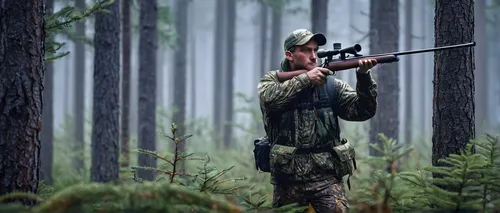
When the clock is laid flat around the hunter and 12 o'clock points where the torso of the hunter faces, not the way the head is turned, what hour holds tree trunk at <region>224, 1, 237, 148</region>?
The tree trunk is roughly at 7 o'clock from the hunter.

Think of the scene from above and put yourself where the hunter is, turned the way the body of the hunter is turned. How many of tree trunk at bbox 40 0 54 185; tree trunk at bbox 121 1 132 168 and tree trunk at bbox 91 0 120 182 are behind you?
3

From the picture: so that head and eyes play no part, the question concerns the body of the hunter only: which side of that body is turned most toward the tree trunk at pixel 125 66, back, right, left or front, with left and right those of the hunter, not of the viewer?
back

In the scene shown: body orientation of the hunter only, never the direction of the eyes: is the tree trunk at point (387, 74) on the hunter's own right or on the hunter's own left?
on the hunter's own left

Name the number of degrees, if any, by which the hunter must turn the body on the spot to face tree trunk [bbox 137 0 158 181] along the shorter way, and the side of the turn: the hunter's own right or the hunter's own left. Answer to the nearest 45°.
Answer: approximately 180°

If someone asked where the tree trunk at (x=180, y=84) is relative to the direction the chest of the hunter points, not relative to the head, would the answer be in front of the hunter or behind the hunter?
behind

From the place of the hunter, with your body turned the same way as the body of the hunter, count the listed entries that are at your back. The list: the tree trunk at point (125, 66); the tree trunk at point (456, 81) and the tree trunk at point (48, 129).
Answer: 2

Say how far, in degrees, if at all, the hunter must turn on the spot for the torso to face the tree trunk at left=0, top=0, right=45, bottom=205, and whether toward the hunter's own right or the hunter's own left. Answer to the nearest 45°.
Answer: approximately 90° to the hunter's own right

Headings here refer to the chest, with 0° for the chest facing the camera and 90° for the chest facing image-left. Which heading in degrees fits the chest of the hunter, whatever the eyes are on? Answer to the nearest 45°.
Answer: approximately 315°

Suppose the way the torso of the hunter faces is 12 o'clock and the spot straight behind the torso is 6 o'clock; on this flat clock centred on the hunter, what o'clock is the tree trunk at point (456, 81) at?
The tree trunk is roughly at 10 o'clock from the hunter.
